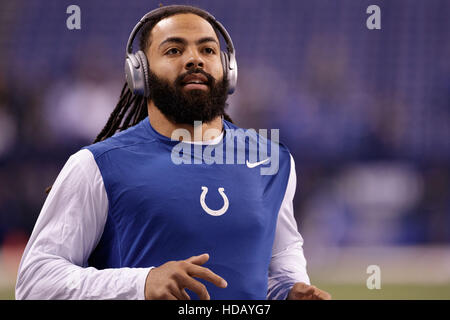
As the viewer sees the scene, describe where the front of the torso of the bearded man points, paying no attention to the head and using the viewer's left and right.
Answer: facing the viewer and to the right of the viewer
